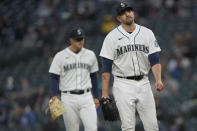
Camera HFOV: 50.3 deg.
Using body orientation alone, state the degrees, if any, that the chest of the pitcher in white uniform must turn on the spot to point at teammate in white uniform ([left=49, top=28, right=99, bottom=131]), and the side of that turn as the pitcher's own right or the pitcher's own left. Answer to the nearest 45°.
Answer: approximately 135° to the pitcher's own right

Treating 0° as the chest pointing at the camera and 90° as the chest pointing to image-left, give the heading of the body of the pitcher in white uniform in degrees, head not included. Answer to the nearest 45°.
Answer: approximately 0°
